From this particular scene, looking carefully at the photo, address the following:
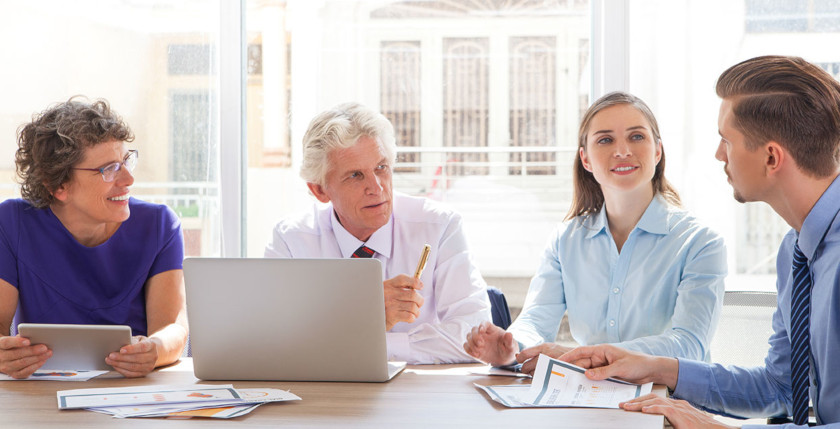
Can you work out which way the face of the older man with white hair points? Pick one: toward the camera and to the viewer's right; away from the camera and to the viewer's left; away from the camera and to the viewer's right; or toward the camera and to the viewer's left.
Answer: toward the camera and to the viewer's right

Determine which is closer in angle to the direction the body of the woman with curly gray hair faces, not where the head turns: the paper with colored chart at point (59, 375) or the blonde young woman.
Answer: the paper with colored chart

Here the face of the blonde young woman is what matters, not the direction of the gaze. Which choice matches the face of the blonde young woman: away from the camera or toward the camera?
toward the camera

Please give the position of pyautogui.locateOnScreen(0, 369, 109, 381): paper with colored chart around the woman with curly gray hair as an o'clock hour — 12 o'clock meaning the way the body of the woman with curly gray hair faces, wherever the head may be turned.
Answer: The paper with colored chart is roughly at 12 o'clock from the woman with curly gray hair.

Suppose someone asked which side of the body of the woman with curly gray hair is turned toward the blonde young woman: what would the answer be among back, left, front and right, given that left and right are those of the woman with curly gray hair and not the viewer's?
left

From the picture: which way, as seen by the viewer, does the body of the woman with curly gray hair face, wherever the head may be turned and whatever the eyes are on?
toward the camera

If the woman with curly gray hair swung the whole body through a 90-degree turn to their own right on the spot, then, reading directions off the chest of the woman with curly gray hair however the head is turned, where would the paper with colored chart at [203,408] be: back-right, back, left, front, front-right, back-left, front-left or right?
left

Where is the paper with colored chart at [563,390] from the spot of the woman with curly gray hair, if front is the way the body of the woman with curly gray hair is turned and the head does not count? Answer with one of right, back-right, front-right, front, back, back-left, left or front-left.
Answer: front-left
